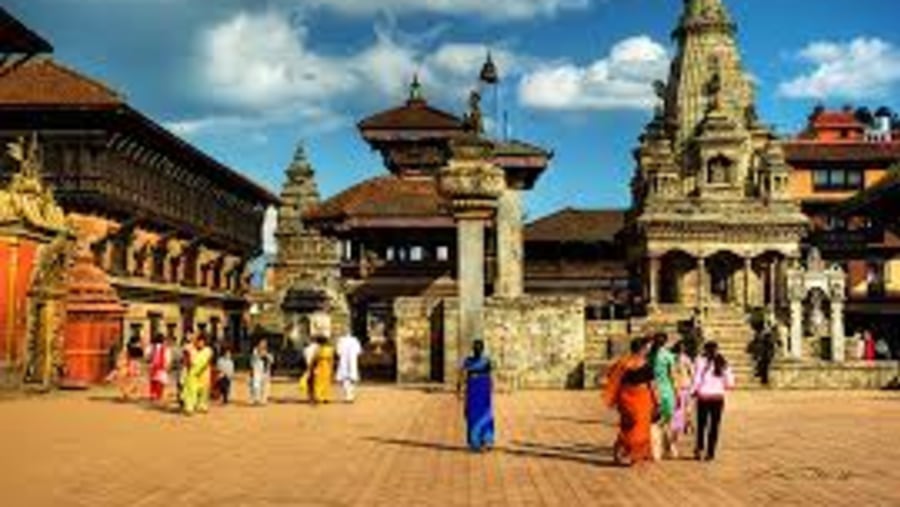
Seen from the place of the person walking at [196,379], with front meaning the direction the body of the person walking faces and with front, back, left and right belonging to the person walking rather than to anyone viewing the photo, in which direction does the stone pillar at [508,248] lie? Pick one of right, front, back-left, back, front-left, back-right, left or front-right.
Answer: back-left

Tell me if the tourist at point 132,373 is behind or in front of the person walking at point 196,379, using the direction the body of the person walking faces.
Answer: behind

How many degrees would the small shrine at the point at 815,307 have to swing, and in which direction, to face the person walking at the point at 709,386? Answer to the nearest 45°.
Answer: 0° — it already faces them

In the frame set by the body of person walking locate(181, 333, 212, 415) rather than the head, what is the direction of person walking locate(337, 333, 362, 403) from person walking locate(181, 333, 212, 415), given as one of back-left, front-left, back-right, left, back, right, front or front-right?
back-left

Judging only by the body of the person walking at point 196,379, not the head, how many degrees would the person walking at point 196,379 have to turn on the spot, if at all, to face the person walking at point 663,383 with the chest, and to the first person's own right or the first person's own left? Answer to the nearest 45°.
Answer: approximately 45° to the first person's own left

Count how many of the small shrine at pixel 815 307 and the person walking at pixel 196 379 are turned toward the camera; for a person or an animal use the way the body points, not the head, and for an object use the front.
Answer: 2

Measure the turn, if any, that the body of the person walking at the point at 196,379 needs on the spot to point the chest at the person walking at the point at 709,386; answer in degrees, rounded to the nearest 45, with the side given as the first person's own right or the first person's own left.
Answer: approximately 45° to the first person's own left

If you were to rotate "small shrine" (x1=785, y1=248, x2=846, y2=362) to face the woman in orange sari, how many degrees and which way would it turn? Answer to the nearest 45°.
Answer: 0° — it already faces them

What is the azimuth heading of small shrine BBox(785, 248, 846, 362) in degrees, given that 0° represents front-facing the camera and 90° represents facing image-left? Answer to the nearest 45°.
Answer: approximately 0°
